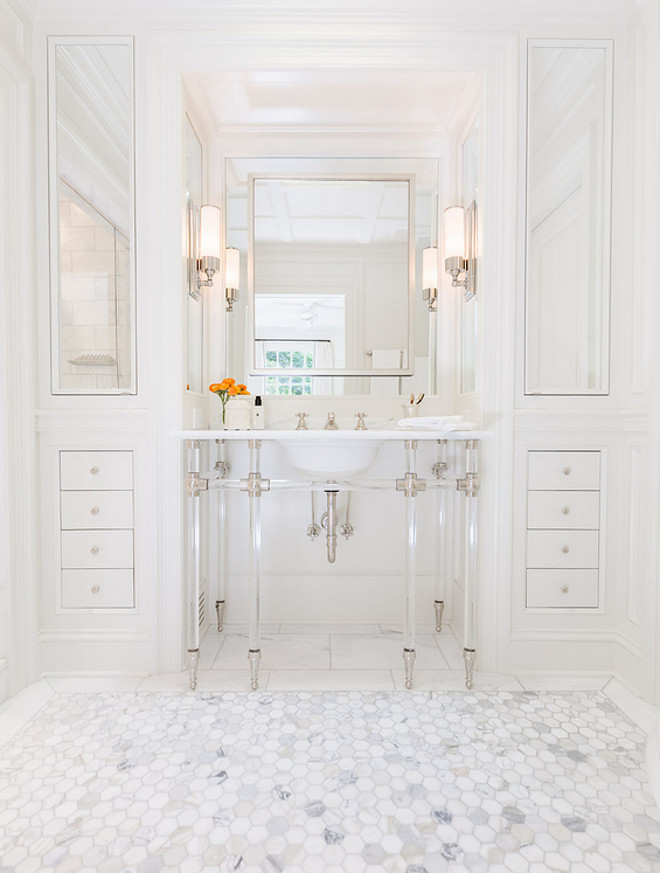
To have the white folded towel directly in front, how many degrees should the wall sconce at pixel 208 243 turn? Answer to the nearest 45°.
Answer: approximately 45° to its right

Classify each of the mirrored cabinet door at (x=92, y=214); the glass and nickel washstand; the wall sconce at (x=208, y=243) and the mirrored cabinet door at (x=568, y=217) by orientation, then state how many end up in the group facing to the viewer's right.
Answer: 1

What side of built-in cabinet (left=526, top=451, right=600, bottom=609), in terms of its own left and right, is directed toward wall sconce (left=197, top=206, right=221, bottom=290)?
right

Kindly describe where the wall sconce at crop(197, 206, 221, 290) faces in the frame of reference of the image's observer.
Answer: facing to the right of the viewer

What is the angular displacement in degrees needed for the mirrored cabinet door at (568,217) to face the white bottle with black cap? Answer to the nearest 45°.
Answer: approximately 90° to its right

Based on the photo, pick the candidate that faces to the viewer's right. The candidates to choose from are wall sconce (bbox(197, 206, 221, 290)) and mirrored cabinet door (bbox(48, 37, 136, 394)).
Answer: the wall sconce

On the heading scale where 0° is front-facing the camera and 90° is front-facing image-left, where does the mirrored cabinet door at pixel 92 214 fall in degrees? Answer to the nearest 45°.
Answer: approximately 0°

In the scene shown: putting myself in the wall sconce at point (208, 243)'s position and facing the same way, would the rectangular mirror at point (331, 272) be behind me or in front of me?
in front

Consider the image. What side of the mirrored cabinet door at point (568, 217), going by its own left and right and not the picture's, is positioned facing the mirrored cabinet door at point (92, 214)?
right
